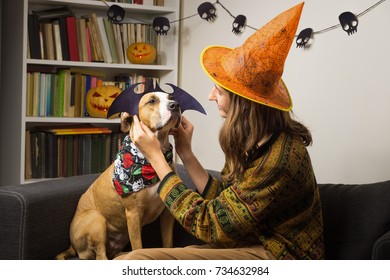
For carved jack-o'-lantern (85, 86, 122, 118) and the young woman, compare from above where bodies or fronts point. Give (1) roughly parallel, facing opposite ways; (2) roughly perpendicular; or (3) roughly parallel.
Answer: roughly perpendicular

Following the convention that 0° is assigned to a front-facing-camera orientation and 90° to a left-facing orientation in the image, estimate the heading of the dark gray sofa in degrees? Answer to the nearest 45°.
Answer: approximately 0°

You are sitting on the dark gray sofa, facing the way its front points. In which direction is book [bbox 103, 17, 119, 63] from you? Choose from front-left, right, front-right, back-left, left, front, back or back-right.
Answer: back

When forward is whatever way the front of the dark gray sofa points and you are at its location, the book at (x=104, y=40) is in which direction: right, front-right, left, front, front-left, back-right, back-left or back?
back

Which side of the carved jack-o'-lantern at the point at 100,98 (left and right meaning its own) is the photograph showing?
front

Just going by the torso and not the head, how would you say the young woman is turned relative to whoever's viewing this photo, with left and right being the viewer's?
facing to the left of the viewer

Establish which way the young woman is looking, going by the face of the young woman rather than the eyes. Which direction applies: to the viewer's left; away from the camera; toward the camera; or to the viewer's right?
to the viewer's left

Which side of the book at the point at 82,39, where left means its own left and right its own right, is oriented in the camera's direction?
right

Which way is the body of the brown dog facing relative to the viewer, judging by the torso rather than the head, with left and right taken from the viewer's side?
facing the viewer and to the right of the viewer
